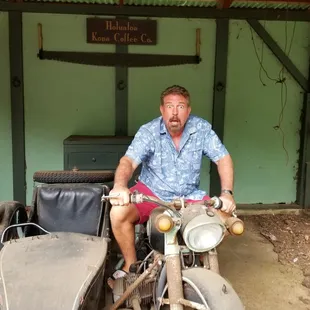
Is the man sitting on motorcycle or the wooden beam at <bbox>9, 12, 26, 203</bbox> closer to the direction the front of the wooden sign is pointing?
the man sitting on motorcycle

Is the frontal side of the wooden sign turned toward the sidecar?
yes

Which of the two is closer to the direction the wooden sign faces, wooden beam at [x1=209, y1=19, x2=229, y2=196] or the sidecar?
the sidecar

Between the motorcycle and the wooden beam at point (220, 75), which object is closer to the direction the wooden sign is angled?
the motorcycle

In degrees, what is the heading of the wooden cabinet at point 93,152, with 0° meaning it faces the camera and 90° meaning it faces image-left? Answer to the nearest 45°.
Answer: approximately 0°

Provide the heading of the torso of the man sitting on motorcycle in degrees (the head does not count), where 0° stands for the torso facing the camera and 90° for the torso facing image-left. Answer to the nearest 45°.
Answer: approximately 0°

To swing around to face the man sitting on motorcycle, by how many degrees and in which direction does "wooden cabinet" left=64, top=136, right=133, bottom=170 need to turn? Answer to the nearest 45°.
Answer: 0° — it already faces them

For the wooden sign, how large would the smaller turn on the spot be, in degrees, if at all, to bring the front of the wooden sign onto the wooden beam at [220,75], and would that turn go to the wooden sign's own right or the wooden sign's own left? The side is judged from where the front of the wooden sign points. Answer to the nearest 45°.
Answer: approximately 90° to the wooden sign's own left
